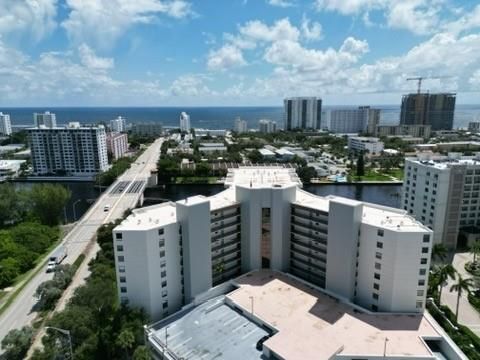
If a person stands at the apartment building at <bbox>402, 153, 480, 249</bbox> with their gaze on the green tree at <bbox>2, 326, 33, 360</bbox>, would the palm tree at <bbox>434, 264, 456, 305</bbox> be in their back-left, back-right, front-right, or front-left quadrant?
front-left

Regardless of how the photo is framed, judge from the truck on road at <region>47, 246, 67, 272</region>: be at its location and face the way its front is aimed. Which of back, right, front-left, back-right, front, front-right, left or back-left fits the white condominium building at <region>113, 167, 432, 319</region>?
left

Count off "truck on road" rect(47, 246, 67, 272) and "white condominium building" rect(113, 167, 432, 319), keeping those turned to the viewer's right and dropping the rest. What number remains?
0

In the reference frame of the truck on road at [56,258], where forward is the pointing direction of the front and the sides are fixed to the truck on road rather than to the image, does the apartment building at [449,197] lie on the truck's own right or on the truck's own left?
on the truck's own left

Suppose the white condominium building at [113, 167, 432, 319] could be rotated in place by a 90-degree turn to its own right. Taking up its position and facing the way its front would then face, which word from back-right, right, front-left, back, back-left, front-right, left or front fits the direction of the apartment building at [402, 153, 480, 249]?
back-right

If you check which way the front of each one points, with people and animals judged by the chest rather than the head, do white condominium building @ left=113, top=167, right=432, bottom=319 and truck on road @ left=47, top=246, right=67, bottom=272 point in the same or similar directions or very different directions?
same or similar directions

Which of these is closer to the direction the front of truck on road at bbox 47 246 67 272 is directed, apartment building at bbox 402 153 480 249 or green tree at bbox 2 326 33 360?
the green tree

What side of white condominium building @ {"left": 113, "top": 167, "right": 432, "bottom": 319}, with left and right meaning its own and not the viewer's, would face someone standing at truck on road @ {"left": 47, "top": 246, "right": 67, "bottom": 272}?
right

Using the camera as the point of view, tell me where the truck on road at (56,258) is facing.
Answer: facing the viewer and to the left of the viewer

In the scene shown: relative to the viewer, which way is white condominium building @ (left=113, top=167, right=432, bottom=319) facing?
toward the camera

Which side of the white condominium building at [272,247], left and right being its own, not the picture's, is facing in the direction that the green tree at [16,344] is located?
right

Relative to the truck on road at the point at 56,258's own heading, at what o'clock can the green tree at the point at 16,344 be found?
The green tree is roughly at 11 o'clock from the truck on road.

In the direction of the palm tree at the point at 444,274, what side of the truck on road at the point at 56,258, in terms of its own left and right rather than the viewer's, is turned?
left

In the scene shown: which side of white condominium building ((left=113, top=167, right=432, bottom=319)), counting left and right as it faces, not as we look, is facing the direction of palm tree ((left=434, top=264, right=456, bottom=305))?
left
